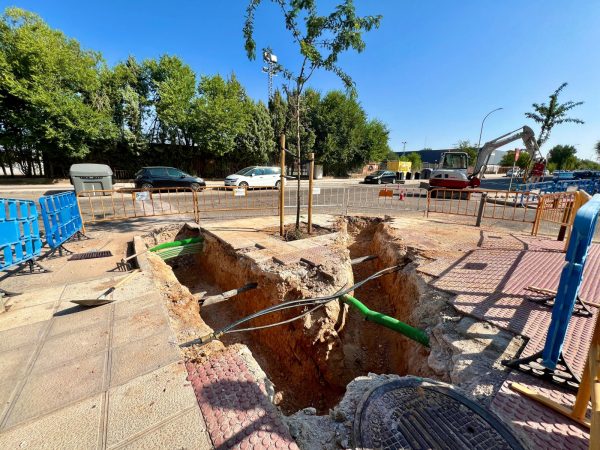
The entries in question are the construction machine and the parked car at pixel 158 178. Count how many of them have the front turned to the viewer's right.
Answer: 2

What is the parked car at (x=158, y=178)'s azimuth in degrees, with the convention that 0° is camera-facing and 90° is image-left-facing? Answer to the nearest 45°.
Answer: approximately 270°

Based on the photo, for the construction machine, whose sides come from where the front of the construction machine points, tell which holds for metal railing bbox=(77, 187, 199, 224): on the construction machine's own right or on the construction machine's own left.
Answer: on the construction machine's own right

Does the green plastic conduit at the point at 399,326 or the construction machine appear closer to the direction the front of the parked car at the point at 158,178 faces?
the construction machine

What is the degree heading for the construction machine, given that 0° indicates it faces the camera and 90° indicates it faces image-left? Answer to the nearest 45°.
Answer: approximately 270°

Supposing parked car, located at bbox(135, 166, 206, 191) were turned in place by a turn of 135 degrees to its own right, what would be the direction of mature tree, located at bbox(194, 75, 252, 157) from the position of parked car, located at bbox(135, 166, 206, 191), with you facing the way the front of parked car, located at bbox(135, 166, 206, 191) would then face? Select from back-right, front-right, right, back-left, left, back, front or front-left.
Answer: back

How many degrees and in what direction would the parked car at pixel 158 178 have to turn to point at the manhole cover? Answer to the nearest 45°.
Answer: approximately 90° to its right

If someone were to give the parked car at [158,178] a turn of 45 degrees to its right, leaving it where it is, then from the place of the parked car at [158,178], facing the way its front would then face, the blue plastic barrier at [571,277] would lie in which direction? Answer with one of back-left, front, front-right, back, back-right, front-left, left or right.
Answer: front-right

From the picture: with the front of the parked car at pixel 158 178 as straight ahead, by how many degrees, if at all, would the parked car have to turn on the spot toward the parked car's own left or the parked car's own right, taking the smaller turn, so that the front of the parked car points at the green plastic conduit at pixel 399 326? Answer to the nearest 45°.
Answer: approximately 90° to the parked car's own right

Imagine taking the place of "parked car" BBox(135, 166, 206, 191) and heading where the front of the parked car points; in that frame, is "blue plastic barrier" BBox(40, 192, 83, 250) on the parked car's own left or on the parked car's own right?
on the parked car's own right

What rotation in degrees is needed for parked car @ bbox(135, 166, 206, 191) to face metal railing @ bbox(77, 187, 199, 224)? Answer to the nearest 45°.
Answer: approximately 90° to its right

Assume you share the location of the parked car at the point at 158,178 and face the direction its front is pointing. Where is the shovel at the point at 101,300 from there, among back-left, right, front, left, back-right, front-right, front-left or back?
right

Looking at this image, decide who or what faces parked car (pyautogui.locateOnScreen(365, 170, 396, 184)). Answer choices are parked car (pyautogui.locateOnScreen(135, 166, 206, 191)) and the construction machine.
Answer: parked car (pyautogui.locateOnScreen(135, 166, 206, 191))

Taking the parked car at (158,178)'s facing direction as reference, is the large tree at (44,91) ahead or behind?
behind
